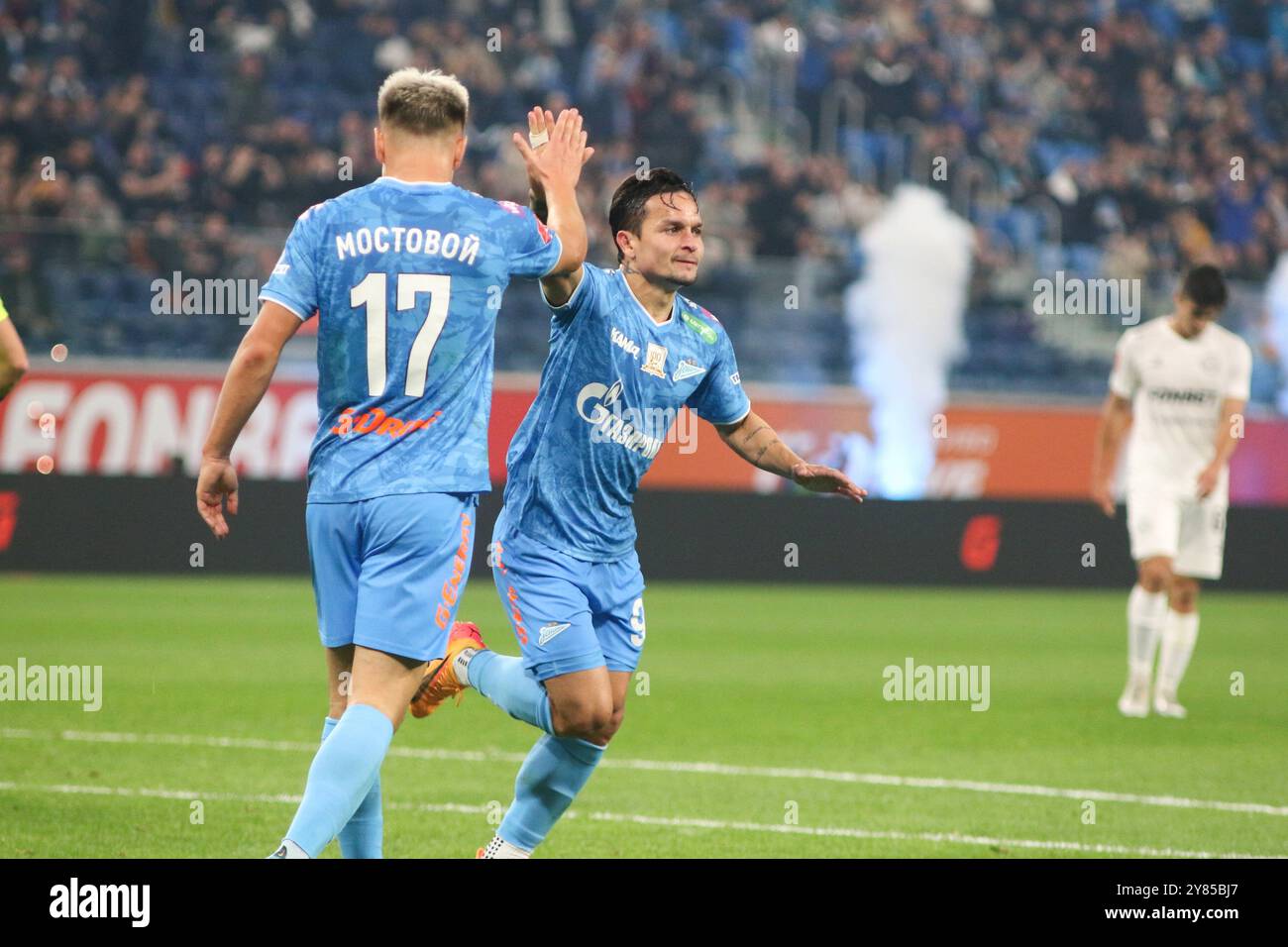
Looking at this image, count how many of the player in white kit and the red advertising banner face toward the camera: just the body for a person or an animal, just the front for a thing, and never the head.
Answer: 2

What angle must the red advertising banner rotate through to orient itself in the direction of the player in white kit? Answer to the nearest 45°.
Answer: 0° — it already faces them

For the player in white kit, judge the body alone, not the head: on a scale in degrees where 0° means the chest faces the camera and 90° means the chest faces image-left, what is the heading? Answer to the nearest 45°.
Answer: approximately 0°

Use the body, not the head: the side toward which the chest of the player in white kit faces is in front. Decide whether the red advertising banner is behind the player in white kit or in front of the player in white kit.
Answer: behind
